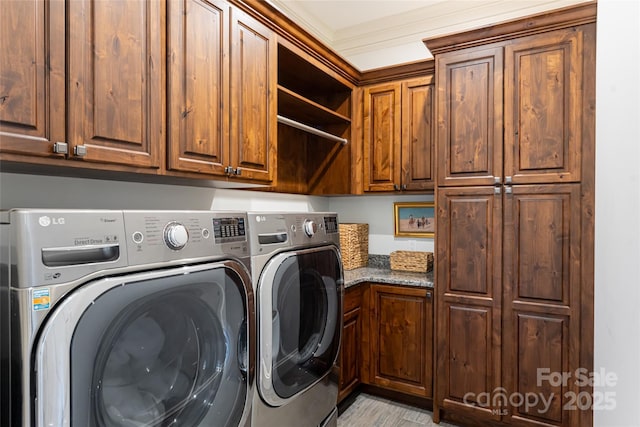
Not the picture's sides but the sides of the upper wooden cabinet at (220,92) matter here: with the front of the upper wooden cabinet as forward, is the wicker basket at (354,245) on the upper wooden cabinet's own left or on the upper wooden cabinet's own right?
on the upper wooden cabinet's own left

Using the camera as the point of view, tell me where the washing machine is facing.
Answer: facing the viewer and to the right of the viewer

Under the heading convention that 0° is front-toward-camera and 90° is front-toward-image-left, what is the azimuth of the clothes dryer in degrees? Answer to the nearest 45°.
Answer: approximately 315°

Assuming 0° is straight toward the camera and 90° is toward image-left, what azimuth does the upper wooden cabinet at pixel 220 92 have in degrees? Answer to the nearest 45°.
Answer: approximately 315°

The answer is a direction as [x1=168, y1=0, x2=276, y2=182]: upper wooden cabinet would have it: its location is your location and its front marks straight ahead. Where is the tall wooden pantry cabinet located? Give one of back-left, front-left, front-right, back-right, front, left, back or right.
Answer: front-left

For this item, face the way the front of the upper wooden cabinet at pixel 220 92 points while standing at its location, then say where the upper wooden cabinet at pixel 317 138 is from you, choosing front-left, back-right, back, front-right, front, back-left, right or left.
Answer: left

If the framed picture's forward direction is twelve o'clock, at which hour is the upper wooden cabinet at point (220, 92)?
The upper wooden cabinet is roughly at 1 o'clock from the framed picture.

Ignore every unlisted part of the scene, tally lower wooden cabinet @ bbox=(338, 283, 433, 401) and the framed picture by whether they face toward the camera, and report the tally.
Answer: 2

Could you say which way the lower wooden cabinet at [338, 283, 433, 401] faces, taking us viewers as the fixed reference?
facing the viewer
